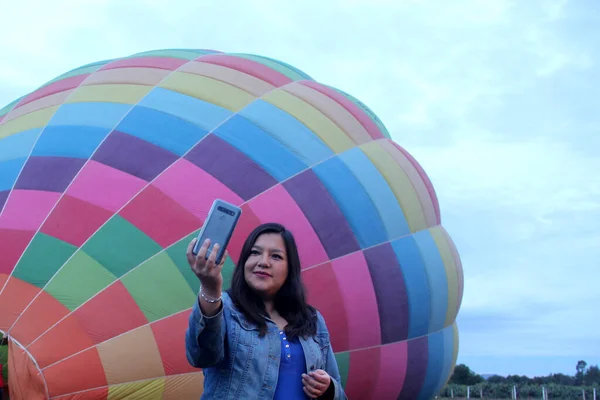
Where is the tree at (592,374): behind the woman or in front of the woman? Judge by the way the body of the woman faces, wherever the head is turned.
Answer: behind

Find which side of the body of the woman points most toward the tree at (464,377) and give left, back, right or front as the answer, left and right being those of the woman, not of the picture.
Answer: back

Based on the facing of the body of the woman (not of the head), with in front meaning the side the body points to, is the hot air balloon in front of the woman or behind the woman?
behind

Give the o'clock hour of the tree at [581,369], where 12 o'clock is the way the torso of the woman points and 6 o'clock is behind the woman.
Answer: The tree is roughly at 7 o'clock from the woman.

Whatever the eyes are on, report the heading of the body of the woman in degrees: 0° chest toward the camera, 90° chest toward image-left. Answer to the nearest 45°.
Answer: approximately 0°
